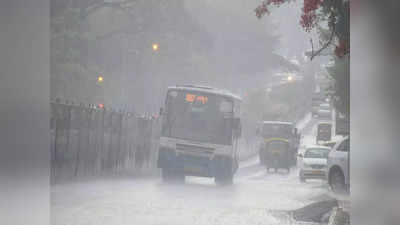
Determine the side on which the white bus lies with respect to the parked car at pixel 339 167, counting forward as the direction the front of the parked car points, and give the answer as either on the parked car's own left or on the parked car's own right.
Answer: on the parked car's own right

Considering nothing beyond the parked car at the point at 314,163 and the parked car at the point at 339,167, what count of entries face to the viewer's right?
0

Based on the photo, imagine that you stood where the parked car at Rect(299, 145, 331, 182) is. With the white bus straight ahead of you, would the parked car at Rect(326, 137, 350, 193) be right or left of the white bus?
left

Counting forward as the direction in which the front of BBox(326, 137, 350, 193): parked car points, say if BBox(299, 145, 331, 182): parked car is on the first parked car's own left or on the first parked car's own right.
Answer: on the first parked car's own right

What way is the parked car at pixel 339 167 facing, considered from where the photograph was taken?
facing the viewer and to the left of the viewer

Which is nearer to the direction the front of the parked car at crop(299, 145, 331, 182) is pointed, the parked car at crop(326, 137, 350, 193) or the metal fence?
the parked car

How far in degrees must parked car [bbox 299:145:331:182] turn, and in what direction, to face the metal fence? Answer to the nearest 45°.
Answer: approximately 45° to its right

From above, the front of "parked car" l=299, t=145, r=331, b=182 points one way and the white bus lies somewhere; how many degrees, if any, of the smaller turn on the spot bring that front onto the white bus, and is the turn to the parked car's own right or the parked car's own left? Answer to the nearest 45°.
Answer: approximately 45° to the parked car's own right

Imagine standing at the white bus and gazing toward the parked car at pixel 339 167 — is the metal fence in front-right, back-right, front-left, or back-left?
back-right

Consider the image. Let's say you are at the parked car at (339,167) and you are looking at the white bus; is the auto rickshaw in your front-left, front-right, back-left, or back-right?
front-right

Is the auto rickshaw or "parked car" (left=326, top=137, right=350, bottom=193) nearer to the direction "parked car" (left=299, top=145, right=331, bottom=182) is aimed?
the parked car

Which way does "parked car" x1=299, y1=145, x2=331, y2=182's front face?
toward the camera
